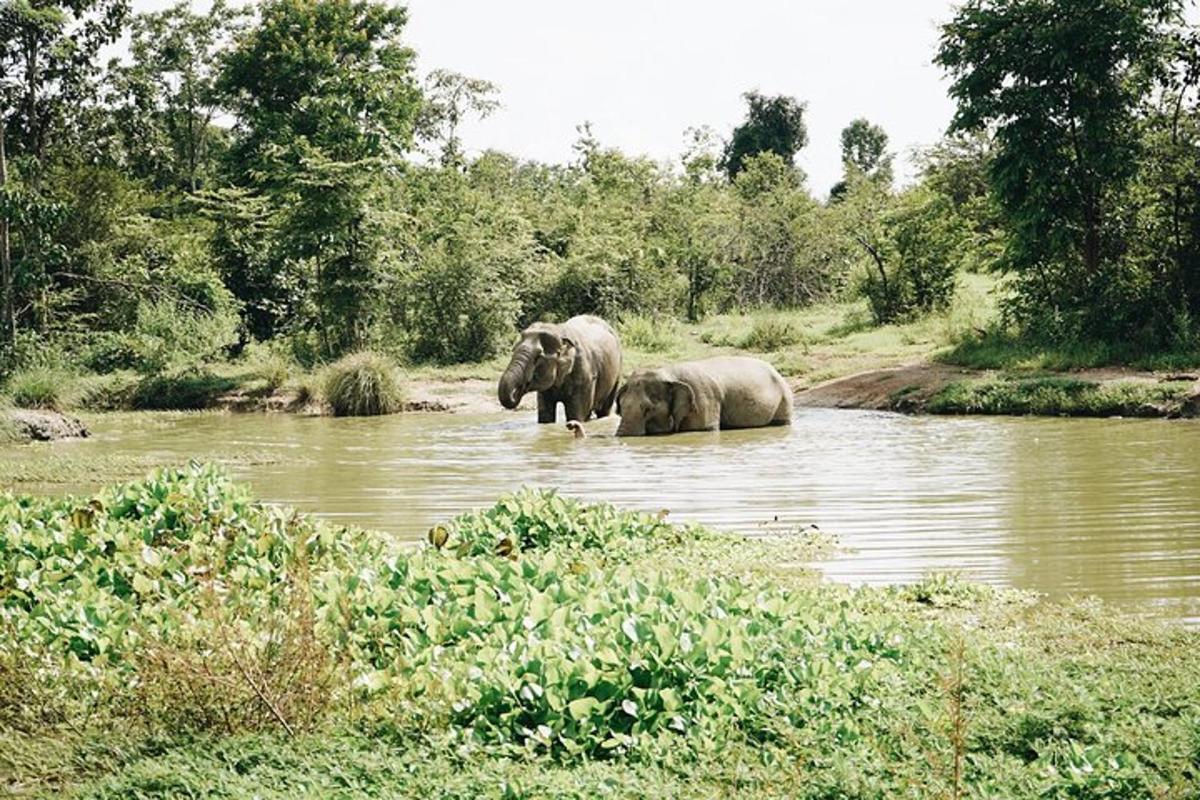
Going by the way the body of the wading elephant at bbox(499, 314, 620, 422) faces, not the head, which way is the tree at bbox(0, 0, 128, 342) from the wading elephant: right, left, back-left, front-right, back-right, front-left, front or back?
right

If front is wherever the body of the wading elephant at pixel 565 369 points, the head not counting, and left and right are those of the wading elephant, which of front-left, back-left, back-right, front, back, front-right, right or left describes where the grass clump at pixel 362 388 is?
right

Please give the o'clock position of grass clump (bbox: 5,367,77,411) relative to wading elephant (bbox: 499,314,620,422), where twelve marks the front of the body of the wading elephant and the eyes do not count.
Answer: The grass clump is roughly at 2 o'clock from the wading elephant.

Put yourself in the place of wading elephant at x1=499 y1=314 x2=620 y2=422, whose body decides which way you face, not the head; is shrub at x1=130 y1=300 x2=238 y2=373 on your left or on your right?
on your right

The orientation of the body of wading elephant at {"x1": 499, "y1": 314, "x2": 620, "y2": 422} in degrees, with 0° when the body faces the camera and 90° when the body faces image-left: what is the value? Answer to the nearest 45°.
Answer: approximately 45°

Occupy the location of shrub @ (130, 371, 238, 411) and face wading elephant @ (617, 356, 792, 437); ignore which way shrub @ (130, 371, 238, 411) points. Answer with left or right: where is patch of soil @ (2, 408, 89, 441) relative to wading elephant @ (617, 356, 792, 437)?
right

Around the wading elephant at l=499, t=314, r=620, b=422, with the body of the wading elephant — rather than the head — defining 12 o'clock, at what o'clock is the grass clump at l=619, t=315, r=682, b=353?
The grass clump is roughly at 5 o'clock from the wading elephant.

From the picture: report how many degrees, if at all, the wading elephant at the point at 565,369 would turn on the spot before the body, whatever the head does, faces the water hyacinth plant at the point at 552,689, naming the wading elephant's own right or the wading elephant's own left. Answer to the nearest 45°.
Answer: approximately 45° to the wading elephant's own left

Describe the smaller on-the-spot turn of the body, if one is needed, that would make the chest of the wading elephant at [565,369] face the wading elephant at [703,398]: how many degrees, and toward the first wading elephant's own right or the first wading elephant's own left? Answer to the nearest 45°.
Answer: approximately 90° to the first wading elephant's own left

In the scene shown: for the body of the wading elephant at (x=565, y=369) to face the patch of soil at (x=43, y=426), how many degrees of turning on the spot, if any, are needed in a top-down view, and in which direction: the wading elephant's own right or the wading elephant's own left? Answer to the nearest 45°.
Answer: approximately 45° to the wading elephant's own right

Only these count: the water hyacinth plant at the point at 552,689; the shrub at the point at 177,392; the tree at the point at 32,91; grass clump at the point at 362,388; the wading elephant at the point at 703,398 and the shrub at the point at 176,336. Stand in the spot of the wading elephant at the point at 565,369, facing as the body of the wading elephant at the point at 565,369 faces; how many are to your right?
4

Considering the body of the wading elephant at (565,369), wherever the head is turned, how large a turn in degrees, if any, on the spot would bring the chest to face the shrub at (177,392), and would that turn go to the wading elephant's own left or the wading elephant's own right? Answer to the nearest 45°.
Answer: approximately 90° to the wading elephant's own right
